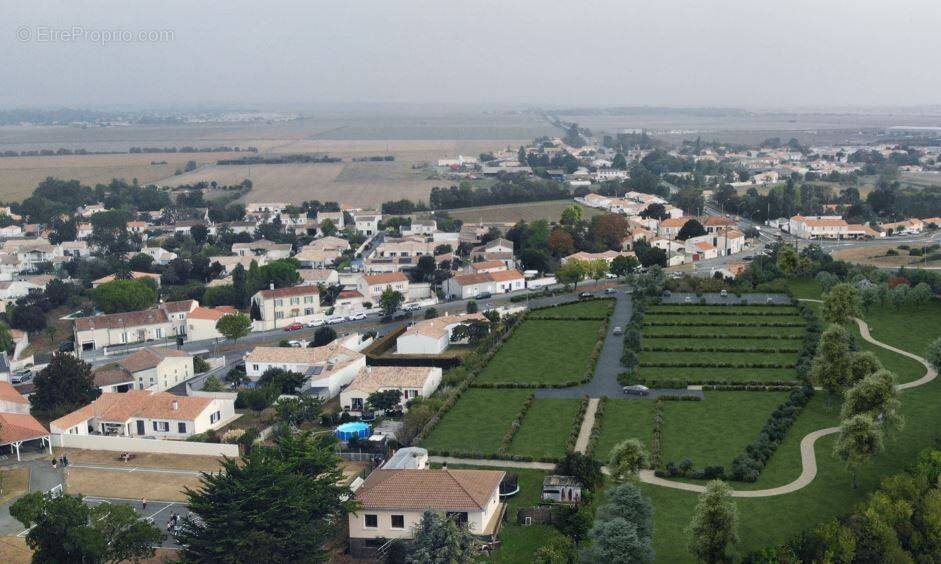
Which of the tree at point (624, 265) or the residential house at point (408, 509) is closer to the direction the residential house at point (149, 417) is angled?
the residential house

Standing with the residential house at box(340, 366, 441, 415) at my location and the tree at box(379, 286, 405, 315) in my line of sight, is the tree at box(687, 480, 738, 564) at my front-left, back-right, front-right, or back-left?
back-right

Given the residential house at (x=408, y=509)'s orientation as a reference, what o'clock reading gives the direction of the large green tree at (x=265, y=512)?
The large green tree is roughly at 2 o'clock from the residential house.

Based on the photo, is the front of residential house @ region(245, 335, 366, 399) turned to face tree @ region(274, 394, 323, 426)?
yes

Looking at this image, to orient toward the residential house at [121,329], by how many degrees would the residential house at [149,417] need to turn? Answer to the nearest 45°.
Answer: approximately 180°

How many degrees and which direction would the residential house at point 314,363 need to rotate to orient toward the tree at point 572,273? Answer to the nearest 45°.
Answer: approximately 135° to its left

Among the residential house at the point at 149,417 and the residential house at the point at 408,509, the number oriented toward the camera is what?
2

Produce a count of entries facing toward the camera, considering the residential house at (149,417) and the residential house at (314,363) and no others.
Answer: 2

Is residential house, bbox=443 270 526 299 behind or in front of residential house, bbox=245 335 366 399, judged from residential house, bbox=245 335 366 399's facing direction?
behind

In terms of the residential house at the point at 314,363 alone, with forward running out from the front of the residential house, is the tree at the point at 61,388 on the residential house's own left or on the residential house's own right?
on the residential house's own right

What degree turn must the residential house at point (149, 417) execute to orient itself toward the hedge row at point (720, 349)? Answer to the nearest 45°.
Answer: approximately 90° to its left

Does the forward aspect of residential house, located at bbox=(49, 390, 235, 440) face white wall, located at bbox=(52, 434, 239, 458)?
yes

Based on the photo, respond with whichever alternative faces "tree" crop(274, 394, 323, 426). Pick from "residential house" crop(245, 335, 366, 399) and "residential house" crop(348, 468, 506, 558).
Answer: "residential house" crop(245, 335, 366, 399)
